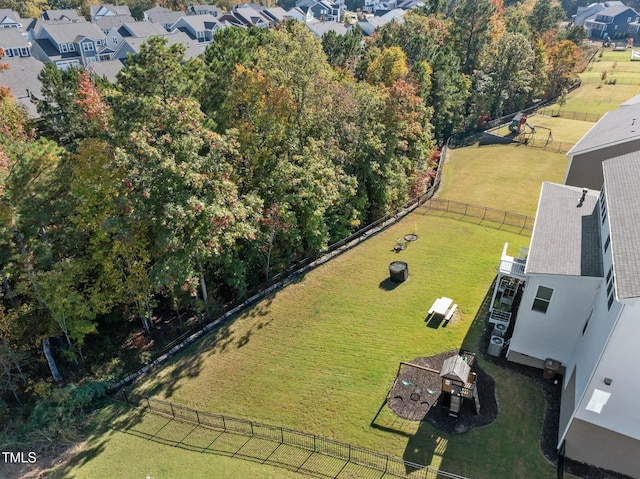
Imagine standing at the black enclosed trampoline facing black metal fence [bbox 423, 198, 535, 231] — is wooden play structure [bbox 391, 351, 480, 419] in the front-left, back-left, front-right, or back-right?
back-right

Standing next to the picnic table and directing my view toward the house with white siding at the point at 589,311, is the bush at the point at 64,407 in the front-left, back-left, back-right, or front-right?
back-right

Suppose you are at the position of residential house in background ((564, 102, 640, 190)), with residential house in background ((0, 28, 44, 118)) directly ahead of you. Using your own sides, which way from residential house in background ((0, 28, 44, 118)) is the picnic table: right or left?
left

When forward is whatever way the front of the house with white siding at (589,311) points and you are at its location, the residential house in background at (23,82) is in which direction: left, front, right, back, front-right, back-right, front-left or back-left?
back

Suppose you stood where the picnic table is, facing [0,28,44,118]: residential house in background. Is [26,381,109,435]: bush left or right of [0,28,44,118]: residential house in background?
left

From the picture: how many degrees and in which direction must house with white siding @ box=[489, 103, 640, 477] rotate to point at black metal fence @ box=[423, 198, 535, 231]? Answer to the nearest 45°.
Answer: approximately 135° to its left

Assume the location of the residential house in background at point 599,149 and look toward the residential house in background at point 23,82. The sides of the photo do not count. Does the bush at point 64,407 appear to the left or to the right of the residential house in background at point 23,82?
left

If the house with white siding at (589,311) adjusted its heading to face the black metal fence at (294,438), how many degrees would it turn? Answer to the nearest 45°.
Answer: approximately 135° to its right

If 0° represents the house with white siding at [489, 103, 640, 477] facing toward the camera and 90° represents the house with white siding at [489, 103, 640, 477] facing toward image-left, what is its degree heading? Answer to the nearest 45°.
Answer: approximately 270°

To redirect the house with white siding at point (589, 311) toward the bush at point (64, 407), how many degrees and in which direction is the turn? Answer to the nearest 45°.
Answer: approximately 135° to its right
